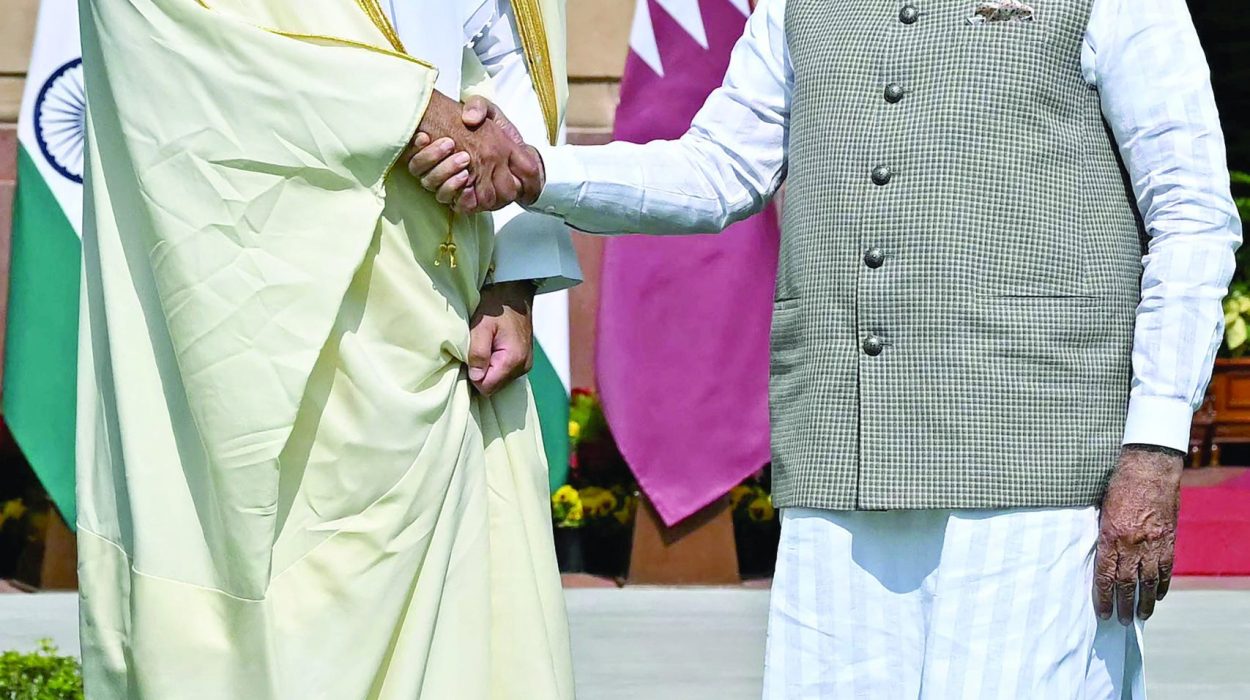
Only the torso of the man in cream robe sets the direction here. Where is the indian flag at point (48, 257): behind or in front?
behind

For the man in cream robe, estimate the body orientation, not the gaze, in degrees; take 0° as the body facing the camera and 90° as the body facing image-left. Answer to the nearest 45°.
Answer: approximately 315°

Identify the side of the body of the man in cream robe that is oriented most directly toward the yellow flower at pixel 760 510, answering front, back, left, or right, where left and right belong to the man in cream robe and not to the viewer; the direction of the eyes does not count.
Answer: left

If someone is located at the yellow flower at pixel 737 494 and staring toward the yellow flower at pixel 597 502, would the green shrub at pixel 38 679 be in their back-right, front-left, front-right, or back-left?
front-left

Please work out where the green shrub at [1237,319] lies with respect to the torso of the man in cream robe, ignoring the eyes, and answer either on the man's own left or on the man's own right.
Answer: on the man's own left

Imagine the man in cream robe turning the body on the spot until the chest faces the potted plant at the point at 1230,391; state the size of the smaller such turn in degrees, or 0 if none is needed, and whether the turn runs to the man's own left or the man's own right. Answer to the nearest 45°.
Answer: approximately 90° to the man's own left

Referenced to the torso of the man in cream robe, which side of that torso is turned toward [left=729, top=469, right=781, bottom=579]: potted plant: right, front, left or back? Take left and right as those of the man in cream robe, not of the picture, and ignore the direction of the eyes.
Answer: left

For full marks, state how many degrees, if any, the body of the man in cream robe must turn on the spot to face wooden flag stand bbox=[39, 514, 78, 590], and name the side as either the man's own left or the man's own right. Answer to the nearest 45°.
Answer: approximately 135° to the man's own left
